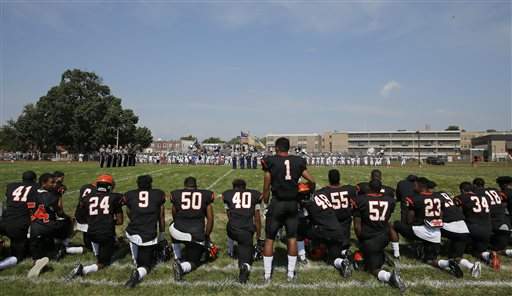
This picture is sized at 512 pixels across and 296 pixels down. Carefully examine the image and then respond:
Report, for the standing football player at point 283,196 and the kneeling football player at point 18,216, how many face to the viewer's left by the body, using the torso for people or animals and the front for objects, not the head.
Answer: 0

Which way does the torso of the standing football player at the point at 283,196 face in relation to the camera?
away from the camera

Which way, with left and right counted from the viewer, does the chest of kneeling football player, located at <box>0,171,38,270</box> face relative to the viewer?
facing away from the viewer and to the right of the viewer

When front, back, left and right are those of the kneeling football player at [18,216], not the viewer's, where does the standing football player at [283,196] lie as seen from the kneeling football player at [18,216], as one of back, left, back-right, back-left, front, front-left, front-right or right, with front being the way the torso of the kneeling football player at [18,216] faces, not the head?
right

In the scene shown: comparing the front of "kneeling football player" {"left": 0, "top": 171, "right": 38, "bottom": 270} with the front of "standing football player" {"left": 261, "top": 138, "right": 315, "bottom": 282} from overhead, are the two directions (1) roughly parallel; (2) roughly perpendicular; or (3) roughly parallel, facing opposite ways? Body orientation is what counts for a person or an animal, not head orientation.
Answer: roughly parallel

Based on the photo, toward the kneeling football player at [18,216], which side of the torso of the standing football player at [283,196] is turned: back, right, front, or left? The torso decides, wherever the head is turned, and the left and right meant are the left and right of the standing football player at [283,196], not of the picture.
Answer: left
